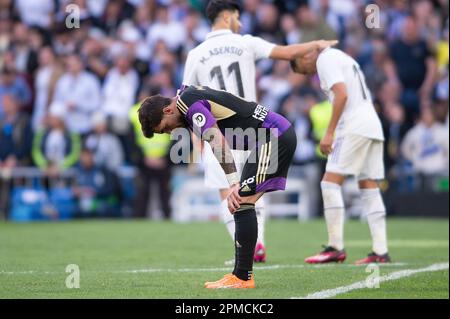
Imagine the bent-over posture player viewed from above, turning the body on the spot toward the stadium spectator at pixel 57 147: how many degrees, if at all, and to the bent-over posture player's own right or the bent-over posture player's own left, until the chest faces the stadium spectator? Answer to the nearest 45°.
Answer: approximately 90° to the bent-over posture player's own right

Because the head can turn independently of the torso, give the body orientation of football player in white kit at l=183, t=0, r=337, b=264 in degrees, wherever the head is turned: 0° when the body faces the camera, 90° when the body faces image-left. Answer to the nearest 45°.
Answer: approximately 180°

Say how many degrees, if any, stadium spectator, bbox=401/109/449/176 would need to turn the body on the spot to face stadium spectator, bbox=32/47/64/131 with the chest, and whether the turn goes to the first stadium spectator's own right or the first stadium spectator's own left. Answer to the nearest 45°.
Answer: approximately 90° to the first stadium spectator's own right

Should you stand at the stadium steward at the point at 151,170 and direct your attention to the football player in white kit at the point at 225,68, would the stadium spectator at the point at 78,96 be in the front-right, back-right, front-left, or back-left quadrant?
back-right

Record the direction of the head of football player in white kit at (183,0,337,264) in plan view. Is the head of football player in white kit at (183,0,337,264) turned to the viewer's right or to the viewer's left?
to the viewer's right

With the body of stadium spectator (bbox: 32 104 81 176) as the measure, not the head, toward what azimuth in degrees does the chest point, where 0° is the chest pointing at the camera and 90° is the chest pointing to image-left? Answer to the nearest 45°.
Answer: approximately 0°

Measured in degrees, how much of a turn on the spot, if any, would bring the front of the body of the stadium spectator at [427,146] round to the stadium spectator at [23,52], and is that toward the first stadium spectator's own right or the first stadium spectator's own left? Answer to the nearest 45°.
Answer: approximately 90° to the first stadium spectator's own right
